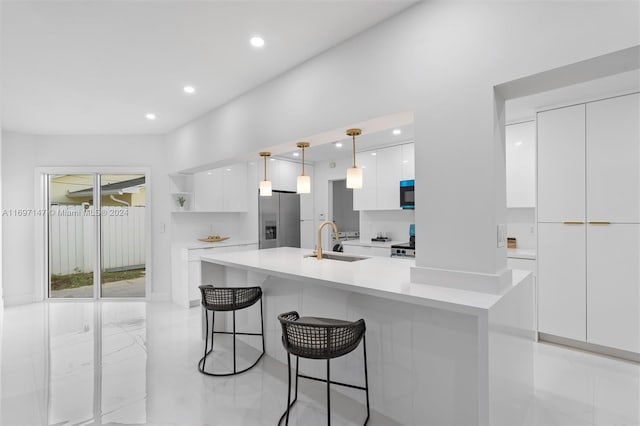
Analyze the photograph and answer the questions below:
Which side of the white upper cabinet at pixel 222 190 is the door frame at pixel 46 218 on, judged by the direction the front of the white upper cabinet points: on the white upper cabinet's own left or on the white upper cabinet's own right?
on the white upper cabinet's own right

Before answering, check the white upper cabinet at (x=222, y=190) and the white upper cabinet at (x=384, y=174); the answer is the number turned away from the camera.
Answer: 0

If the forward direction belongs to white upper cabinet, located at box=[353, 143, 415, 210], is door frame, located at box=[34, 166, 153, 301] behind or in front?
in front

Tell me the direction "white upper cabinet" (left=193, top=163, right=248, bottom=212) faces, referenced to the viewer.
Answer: facing the viewer and to the left of the viewer

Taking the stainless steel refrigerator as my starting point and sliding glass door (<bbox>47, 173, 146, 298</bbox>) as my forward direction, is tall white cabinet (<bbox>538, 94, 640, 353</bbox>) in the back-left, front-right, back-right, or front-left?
back-left

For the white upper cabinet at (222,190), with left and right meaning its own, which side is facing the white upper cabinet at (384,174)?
left

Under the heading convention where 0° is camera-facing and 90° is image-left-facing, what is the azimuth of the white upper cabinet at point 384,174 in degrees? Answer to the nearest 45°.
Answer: approximately 45°

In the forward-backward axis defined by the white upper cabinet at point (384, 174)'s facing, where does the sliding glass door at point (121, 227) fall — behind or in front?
in front

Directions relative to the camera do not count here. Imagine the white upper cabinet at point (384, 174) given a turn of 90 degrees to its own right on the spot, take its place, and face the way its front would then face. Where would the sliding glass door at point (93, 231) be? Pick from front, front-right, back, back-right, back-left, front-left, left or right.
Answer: front-left

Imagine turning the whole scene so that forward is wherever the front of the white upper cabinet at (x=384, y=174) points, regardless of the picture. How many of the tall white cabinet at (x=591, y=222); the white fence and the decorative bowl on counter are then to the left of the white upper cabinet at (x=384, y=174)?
1
